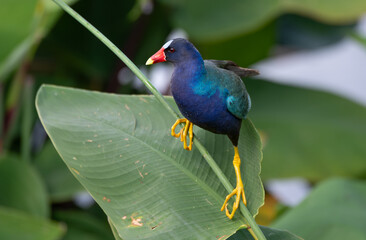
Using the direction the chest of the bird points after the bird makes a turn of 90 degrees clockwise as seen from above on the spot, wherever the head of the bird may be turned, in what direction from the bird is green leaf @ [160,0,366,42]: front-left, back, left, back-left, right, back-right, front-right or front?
front-right

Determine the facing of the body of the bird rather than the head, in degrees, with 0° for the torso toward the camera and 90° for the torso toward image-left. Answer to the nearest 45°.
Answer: approximately 45°

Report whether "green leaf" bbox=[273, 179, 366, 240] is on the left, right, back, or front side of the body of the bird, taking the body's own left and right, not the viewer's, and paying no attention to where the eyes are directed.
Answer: back
